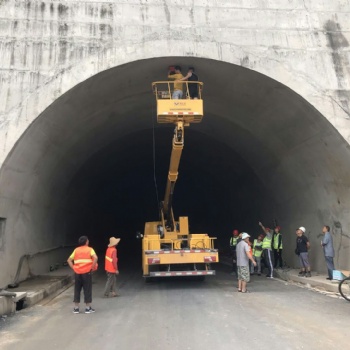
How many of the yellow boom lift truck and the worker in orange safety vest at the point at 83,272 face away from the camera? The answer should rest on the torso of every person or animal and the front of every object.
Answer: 2

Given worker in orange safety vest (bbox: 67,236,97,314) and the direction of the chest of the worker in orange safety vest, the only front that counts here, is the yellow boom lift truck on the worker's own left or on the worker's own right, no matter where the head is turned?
on the worker's own right

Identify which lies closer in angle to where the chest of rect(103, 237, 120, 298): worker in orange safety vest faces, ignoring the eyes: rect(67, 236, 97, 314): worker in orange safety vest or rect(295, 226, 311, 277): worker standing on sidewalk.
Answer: the worker standing on sidewalk

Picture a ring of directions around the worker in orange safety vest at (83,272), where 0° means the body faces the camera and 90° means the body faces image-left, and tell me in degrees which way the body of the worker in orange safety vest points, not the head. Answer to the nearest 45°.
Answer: approximately 180°

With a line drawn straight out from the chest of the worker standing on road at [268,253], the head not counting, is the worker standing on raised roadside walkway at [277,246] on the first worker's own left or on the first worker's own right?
on the first worker's own right

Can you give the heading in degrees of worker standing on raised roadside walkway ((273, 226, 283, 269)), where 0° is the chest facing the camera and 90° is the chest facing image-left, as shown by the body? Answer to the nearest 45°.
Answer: approximately 45°

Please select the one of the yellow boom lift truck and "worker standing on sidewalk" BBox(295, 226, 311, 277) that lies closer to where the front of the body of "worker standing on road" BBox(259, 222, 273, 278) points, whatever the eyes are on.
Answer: the yellow boom lift truck

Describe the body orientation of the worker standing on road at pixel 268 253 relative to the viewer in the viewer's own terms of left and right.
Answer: facing to the left of the viewer

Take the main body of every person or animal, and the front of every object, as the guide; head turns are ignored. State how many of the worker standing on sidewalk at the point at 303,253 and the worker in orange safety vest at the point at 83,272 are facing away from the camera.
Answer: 1

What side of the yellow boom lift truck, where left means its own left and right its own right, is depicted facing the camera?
back
